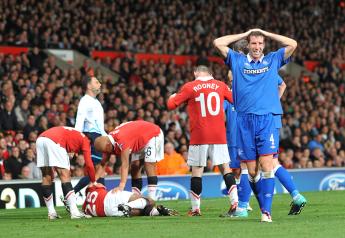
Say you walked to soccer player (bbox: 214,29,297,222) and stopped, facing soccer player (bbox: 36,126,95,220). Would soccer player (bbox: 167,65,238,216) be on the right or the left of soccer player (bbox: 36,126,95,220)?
right

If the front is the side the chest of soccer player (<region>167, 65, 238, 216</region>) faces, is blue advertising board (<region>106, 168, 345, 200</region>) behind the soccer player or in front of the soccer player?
in front

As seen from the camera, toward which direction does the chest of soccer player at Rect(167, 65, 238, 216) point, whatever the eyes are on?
away from the camera

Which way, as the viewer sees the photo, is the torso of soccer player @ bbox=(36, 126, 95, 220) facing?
to the viewer's right

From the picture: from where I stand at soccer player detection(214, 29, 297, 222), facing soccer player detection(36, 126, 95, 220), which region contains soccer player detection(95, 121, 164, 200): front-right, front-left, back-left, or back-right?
front-right

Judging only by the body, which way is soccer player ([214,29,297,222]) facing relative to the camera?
toward the camera

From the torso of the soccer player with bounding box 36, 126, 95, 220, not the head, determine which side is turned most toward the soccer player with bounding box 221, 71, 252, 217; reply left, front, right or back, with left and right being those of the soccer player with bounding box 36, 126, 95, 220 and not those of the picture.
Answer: front

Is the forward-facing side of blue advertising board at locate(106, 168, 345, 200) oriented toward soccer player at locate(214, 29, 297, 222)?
yes
